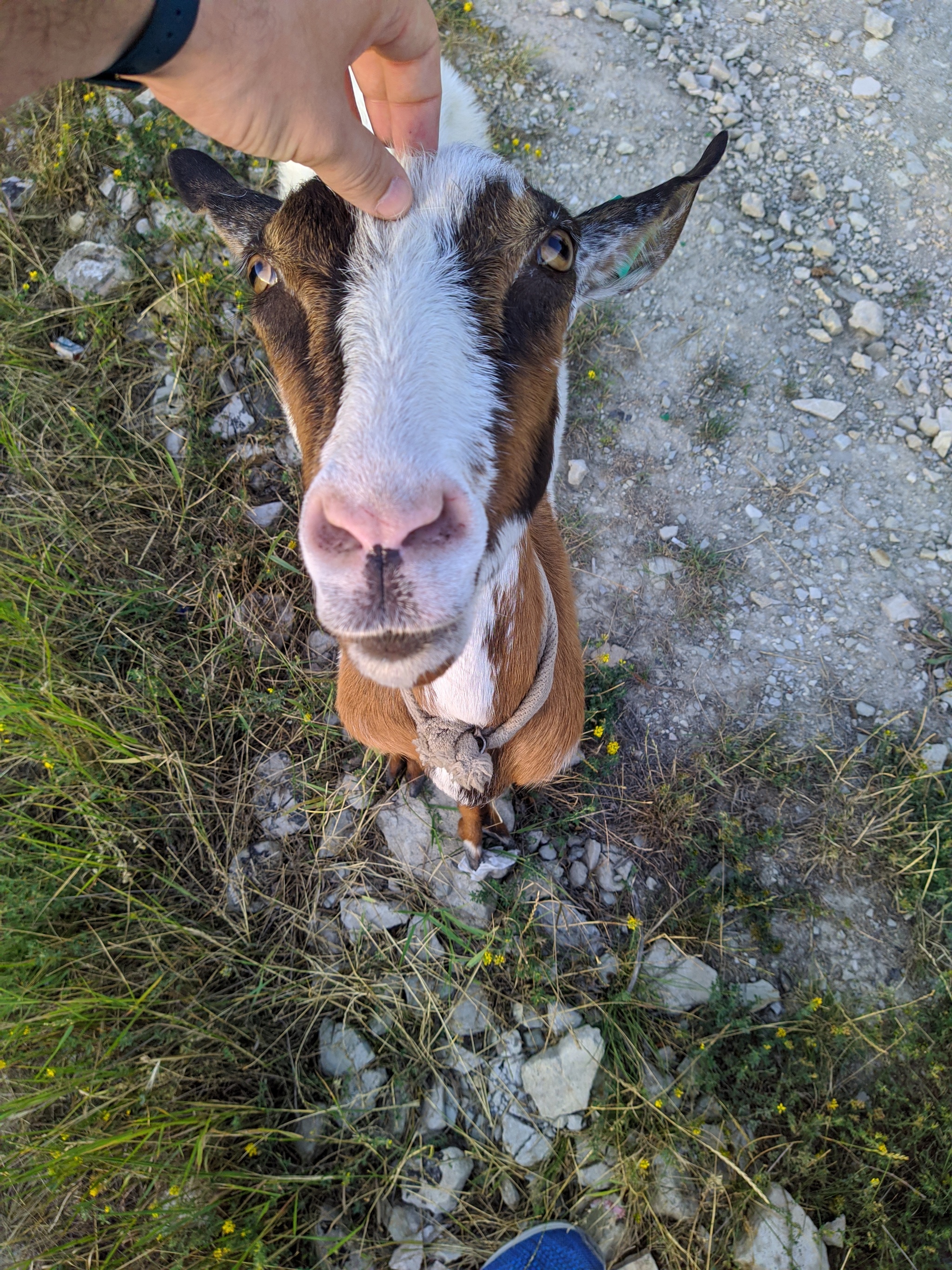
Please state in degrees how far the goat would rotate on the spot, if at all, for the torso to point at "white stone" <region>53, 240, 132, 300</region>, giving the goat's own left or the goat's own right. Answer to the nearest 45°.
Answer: approximately 135° to the goat's own right

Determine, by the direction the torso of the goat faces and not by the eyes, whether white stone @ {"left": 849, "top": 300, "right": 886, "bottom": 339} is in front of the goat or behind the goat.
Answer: behind

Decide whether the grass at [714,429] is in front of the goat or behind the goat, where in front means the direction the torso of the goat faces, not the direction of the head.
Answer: behind

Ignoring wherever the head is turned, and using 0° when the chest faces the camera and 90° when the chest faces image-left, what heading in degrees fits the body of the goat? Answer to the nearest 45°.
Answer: approximately 0°
